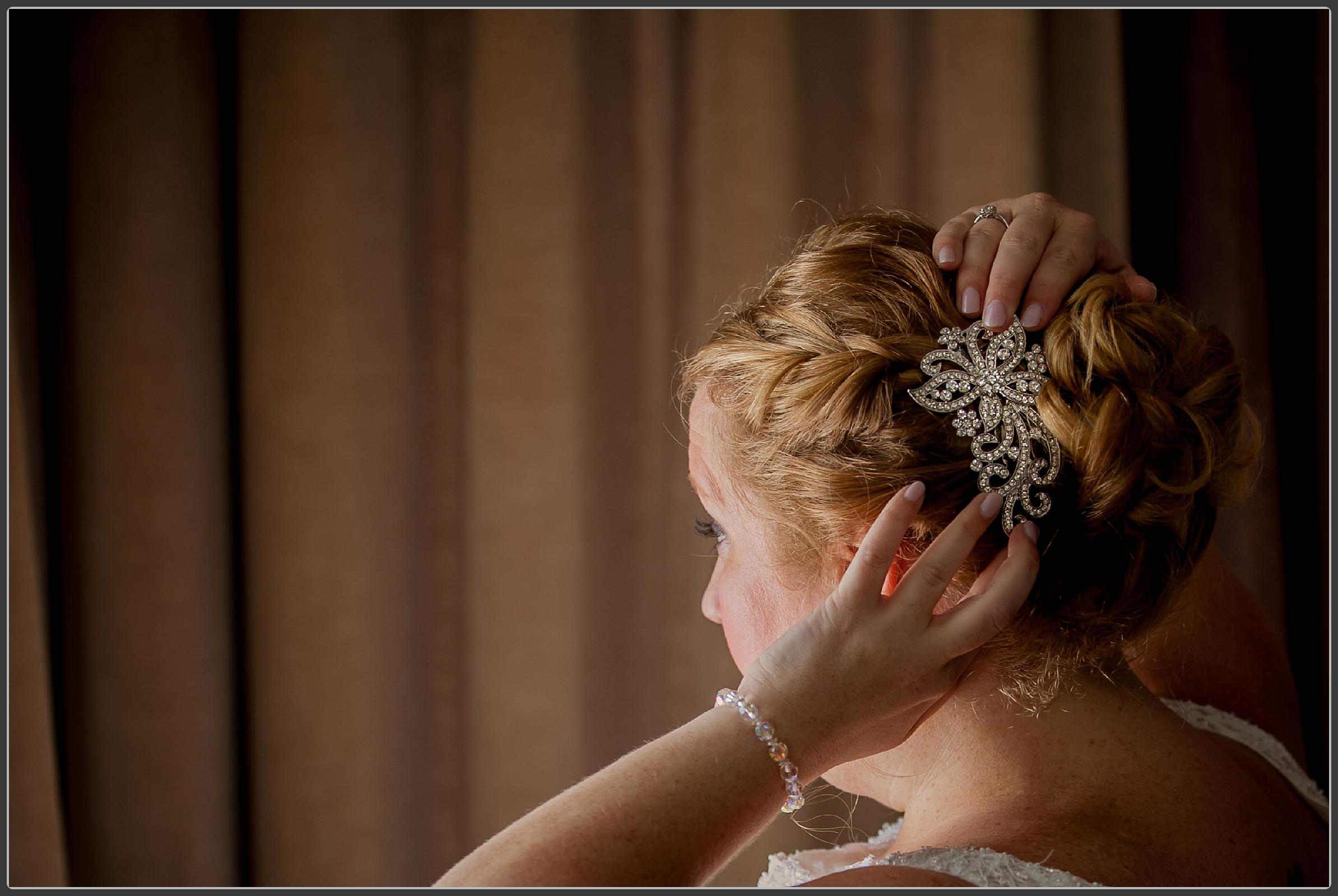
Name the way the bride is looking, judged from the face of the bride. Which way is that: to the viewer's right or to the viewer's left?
to the viewer's left

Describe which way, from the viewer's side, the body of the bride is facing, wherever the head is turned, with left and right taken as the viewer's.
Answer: facing away from the viewer and to the left of the viewer
